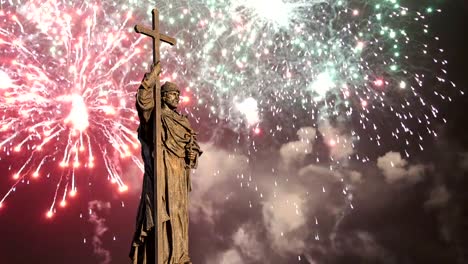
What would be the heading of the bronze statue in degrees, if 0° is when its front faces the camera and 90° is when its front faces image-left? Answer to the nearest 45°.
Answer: approximately 315°
